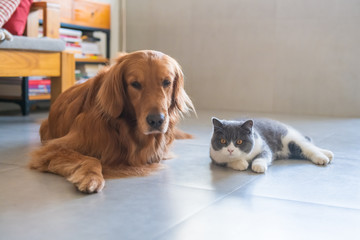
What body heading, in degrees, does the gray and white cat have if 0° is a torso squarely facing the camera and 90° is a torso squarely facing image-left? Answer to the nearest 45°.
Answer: approximately 45°

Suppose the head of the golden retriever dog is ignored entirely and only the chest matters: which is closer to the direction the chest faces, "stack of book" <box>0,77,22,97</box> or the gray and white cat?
the gray and white cat

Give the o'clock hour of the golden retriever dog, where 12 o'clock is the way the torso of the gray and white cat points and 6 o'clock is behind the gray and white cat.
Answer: The golden retriever dog is roughly at 1 o'clock from the gray and white cat.

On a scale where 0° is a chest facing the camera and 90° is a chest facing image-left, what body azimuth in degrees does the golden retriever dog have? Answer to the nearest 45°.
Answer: approximately 315°

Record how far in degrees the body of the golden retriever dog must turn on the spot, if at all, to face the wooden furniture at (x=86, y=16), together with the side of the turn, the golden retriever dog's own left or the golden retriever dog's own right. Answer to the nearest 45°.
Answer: approximately 135° to the golden retriever dog's own left

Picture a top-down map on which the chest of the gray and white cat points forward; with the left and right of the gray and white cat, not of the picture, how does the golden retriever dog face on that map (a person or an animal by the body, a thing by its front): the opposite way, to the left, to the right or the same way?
to the left

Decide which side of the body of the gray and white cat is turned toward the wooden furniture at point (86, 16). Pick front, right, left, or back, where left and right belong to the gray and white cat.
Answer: right

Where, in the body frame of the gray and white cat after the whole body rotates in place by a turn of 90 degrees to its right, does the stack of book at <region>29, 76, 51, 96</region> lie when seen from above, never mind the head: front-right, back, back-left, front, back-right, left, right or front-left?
front

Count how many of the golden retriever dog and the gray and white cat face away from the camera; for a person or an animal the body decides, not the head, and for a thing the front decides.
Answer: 0

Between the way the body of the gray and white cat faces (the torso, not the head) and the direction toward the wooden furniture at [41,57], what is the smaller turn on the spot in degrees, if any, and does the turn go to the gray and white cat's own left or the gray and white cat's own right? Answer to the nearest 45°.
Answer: approximately 90° to the gray and white cat's own right

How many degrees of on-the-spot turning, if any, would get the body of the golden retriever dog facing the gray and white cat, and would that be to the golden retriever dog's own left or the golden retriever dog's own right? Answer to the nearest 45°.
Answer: approximately 45° to the golden retriever dog's own left

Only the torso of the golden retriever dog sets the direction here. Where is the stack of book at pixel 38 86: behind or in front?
behind
